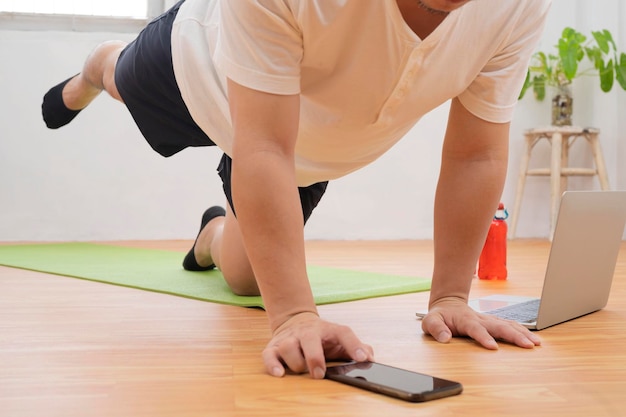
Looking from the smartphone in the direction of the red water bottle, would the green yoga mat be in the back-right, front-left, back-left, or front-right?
front-left

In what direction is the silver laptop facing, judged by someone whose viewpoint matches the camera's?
facing away from the viewer and to the left of the viewer

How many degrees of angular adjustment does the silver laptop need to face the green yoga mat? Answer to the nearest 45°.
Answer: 0° — it already faces it

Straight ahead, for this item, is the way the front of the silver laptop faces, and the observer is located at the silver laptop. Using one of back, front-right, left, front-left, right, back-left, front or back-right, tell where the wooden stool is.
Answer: front-right

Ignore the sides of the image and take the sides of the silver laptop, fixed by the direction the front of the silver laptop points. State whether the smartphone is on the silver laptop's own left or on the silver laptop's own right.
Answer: on the silver laptop's own left

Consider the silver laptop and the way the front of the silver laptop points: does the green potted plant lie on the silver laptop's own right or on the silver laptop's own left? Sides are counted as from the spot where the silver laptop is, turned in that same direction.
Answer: on the silver laptop's own right

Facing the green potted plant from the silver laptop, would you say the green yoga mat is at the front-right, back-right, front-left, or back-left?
front-left

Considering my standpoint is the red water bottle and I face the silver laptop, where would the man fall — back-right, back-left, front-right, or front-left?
front-right

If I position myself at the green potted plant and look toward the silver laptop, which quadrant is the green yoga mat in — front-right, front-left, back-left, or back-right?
front-right
